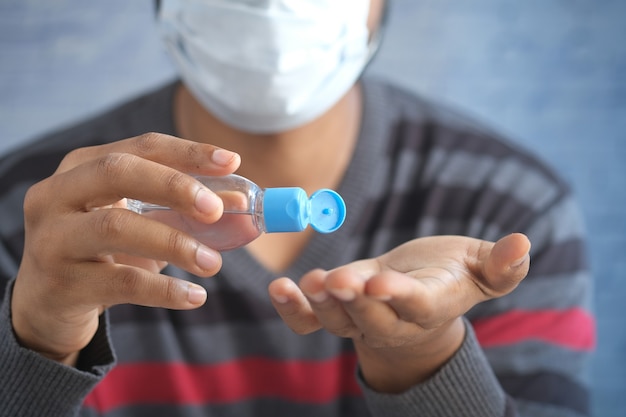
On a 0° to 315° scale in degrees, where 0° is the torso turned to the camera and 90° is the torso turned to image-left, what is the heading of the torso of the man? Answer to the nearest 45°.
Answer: approximately 0°
